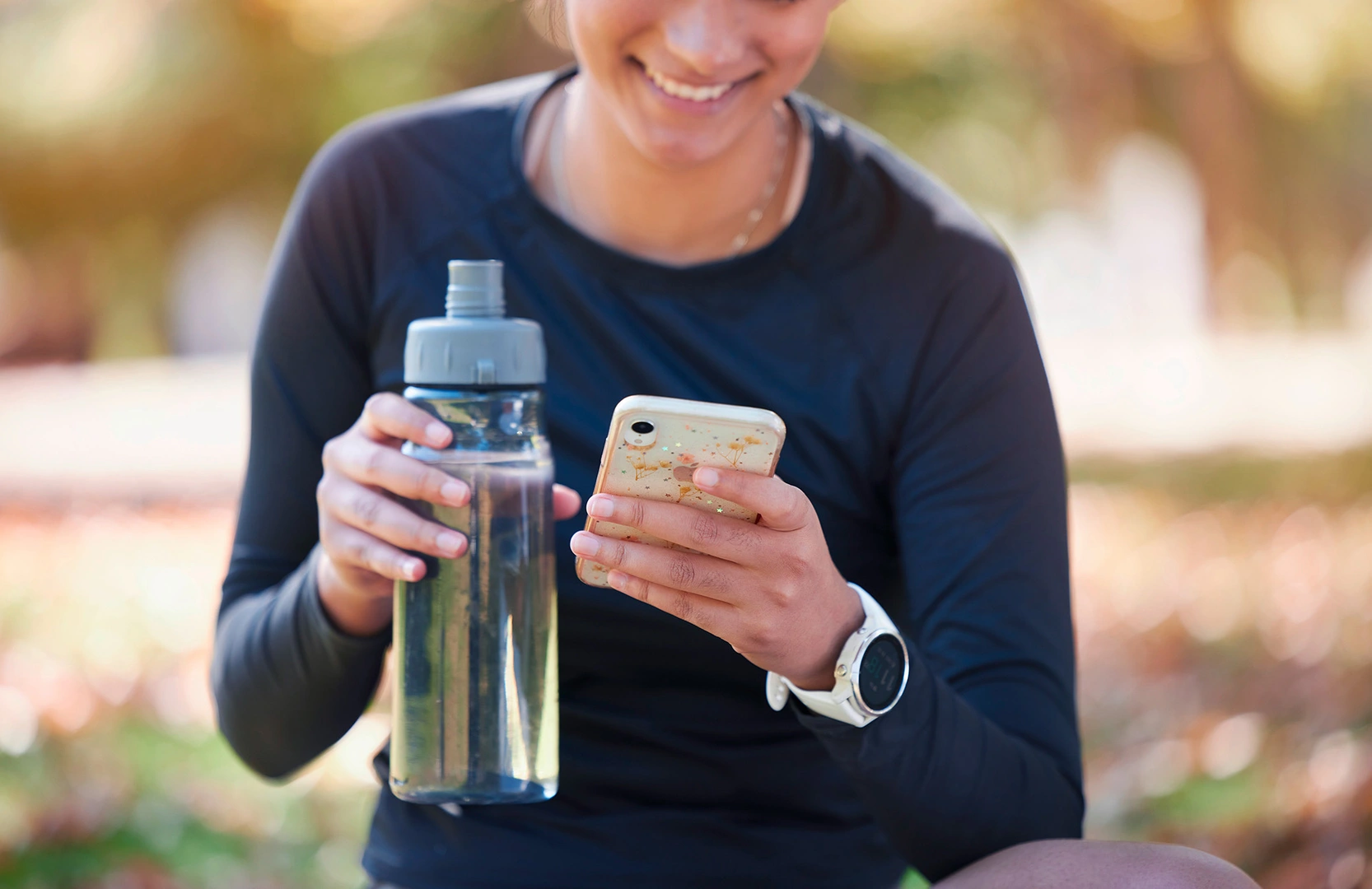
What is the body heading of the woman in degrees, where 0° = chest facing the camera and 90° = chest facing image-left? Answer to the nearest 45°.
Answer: approximately 0°
